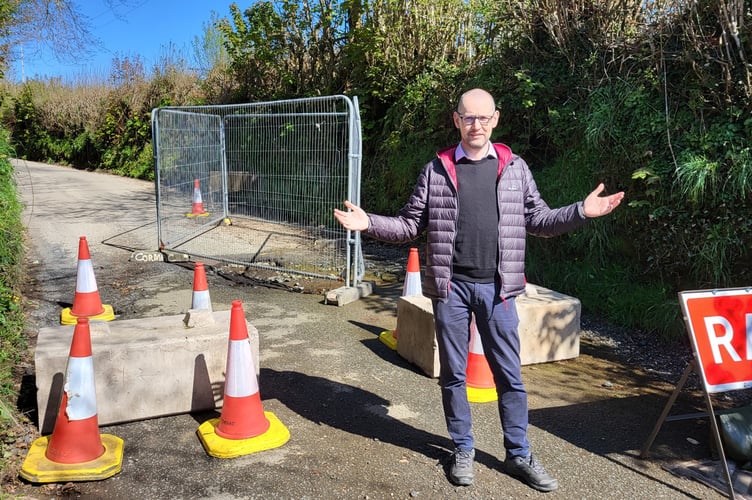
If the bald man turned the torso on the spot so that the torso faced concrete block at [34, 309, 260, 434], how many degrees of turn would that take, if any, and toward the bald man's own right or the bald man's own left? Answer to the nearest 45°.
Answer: approximately 90° to the bald man's own right

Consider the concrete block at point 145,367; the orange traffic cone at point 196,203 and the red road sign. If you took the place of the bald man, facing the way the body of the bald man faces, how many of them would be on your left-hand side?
1

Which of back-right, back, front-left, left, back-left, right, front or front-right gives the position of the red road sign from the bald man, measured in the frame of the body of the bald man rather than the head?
left

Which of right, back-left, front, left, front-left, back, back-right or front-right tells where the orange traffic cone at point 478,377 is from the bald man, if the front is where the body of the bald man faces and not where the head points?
back

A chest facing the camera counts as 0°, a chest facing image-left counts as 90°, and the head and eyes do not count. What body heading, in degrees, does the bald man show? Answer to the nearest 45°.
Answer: approximately 0°

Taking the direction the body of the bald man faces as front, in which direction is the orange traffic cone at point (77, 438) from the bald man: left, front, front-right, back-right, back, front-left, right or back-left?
right

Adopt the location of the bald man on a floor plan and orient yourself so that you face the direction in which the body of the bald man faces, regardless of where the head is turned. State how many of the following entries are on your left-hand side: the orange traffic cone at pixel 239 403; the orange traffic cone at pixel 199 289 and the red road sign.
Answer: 1

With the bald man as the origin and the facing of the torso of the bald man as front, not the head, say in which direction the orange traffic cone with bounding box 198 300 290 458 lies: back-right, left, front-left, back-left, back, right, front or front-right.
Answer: right

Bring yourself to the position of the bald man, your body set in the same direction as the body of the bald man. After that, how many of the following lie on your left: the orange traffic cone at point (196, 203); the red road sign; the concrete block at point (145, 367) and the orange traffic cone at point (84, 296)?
1

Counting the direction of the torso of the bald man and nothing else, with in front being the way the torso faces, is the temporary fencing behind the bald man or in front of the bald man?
behind

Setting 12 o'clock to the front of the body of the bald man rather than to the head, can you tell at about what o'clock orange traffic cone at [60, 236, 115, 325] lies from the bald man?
The orange traffic cone is roughly at 4 o'clock from the bald man.

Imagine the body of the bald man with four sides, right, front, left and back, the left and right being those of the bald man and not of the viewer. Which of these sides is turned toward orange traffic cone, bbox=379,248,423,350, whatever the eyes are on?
back
